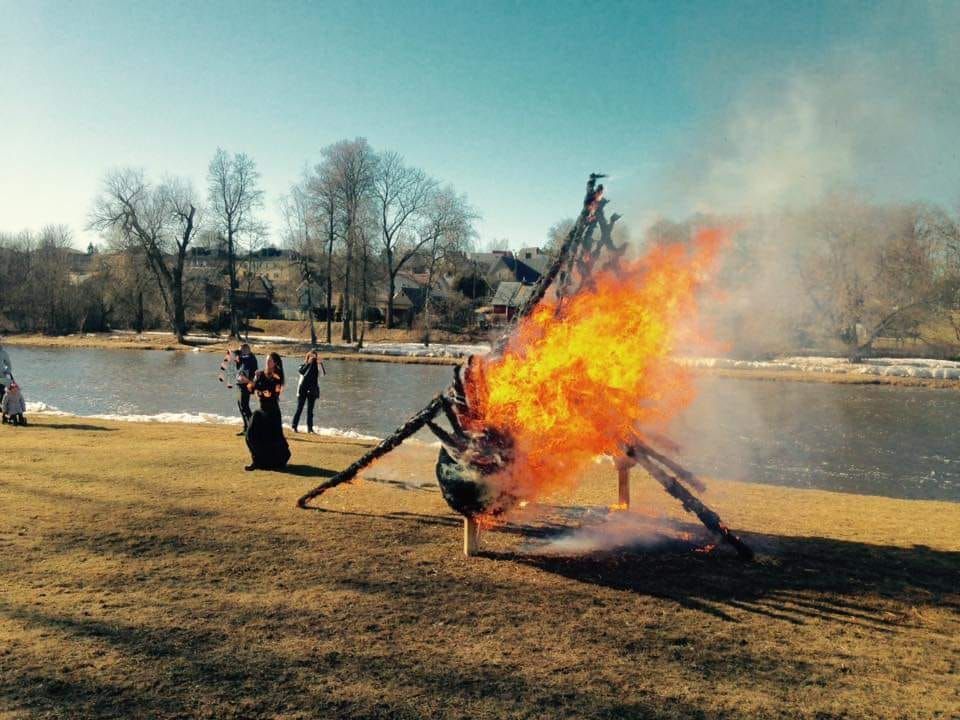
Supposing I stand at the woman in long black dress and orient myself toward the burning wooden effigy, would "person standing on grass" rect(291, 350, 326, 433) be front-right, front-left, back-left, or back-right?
back-left

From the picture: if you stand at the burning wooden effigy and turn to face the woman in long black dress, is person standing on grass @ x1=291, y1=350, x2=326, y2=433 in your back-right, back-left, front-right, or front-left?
front-right

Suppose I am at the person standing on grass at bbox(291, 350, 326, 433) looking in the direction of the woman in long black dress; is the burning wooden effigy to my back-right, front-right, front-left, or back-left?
front-left

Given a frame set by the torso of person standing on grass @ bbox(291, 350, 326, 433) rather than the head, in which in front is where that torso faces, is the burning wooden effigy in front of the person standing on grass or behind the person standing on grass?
in front

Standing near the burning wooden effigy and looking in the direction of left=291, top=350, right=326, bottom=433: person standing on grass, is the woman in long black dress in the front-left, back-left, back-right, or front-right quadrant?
front-left

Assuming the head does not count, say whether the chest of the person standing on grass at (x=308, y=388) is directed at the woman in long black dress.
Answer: yes

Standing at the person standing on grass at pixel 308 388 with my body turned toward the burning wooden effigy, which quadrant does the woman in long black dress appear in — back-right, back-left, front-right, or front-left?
front-right
